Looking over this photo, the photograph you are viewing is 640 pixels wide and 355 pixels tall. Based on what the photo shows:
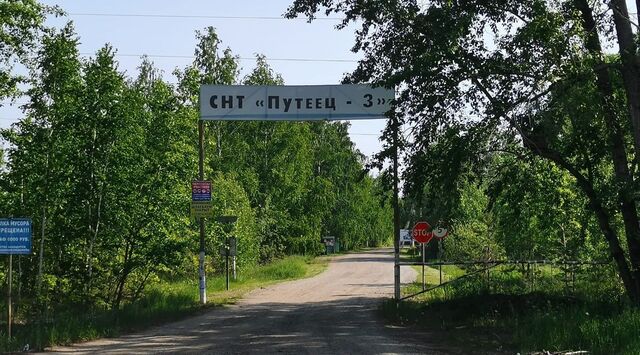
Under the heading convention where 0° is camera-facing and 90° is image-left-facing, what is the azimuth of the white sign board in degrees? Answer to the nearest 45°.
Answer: approximately 0°

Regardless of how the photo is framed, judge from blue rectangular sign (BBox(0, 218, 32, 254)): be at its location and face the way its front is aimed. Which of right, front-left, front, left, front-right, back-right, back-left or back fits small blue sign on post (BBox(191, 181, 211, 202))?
back-left

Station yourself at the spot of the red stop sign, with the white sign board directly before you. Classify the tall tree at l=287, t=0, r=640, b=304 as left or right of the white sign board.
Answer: left

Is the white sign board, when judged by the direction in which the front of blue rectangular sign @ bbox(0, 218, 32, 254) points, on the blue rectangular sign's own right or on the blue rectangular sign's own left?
on the blue rectangular sign's own left

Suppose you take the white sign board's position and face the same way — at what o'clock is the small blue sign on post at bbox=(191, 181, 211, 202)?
The small blue sign on post is roughly at 4 o'clock from the white sign board.

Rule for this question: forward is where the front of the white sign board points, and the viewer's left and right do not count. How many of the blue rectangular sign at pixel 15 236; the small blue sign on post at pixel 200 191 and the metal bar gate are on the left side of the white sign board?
1
